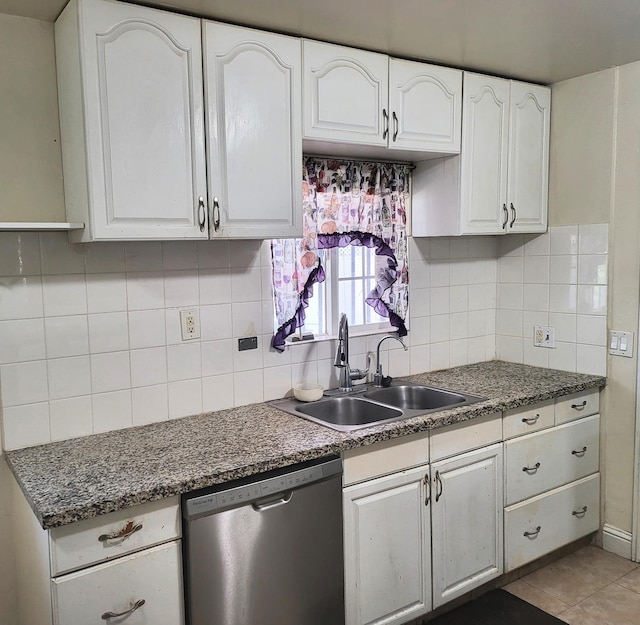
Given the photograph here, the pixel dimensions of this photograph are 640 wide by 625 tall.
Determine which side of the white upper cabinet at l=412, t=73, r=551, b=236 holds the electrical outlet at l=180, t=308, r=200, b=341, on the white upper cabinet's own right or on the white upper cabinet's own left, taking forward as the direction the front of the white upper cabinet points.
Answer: on the white upper cabinet's own right

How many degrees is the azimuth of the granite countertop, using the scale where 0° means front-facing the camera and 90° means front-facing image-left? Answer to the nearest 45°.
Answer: approximately 315°

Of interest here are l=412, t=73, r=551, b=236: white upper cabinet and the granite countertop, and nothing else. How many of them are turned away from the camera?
0

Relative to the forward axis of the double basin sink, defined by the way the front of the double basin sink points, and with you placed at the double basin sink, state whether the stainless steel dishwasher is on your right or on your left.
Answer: on your right
